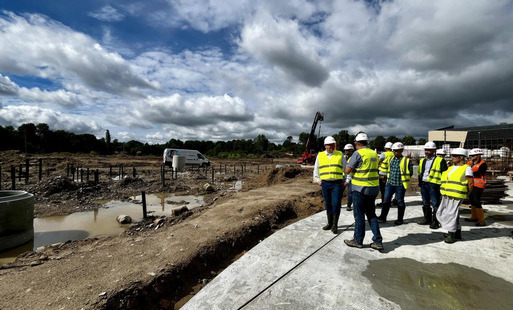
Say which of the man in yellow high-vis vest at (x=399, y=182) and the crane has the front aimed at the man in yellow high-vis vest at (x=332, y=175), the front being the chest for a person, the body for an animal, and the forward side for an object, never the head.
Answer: the man in yellow high-vis vest at (x=399, y=182)

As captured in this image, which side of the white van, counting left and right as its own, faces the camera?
right

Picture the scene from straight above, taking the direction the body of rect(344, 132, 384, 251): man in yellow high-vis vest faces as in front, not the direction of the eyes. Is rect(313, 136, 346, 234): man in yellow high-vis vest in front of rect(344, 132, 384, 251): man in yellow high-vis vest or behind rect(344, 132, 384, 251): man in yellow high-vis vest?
in front

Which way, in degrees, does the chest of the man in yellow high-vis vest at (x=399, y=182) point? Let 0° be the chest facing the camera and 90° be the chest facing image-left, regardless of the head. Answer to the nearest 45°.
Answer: approximately 45°

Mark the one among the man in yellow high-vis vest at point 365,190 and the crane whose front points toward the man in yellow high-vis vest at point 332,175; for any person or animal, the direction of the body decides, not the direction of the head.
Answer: the man in yellow high-vis vest at point 365,190
